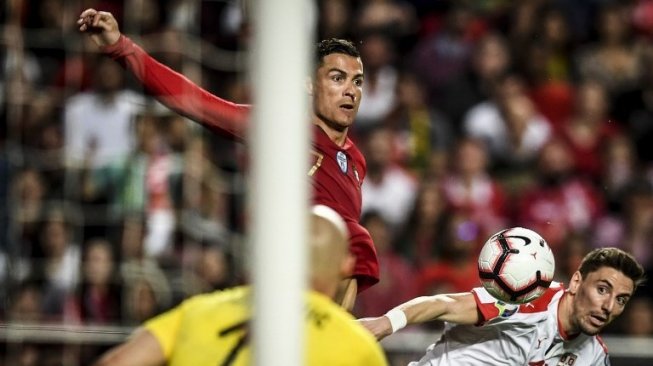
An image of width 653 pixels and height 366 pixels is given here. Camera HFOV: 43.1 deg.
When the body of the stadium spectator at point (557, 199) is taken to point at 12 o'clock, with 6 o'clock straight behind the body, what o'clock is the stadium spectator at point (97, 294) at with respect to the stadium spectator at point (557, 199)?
the stadium spectator at point (97, 294) is roughly at 2 o'clock from the stadium spectator at point (557, 199).

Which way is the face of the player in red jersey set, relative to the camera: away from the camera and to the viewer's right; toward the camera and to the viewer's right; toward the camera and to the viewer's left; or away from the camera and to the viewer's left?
toward the camera and to the viewer's right

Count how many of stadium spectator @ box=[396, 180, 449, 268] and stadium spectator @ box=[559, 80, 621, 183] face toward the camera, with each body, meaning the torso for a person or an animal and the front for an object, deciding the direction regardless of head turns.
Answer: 2

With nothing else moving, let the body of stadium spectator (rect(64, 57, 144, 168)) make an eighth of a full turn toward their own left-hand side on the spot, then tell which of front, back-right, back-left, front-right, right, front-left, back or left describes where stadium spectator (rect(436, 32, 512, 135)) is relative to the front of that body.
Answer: front-left

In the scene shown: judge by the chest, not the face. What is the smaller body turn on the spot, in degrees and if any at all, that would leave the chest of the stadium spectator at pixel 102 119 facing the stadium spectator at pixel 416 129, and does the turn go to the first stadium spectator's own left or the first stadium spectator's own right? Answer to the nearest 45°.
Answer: approximately 90° to the first stadium spectator's own left

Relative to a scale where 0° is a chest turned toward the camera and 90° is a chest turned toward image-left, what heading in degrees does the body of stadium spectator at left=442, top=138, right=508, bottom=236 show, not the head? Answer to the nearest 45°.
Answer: approximately 0°

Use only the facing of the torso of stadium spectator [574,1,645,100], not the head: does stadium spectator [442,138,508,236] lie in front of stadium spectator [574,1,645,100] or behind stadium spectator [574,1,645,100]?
in front

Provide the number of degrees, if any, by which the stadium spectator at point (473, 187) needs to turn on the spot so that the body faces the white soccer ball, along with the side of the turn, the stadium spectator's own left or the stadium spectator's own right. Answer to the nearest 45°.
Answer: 0° — they already face it
